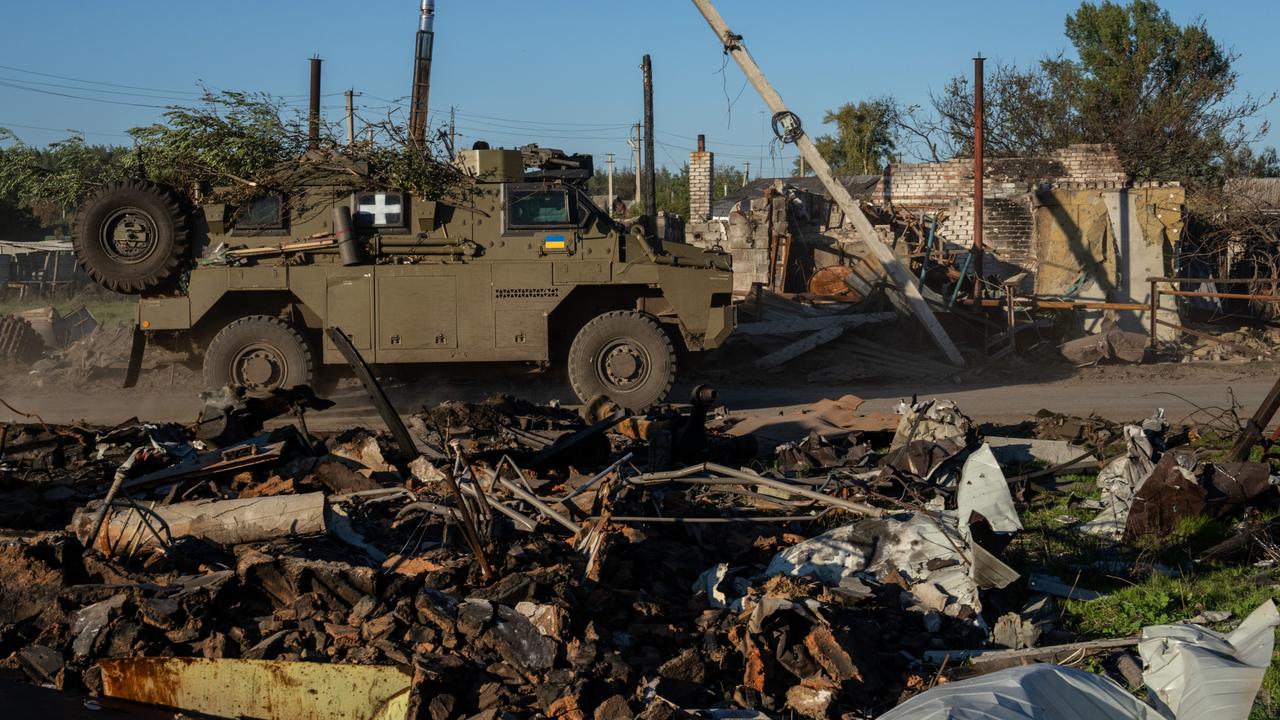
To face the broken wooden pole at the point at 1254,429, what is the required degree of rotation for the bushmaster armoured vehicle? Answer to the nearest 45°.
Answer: approximately 45° to its right

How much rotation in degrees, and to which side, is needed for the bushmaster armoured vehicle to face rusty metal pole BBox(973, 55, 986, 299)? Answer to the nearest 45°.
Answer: approximately 45° to its left

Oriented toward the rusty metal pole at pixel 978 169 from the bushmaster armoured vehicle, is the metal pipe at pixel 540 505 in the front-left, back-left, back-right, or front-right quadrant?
back-right

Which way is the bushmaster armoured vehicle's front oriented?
to the viewer's right

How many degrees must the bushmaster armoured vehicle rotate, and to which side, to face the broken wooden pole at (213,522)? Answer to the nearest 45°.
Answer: approximately 90° to its right

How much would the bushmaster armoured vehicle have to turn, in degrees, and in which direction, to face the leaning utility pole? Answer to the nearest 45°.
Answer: approximately 45° to its left

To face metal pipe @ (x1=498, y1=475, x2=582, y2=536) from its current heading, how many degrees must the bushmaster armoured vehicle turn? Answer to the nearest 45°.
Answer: approximately 90° to its right

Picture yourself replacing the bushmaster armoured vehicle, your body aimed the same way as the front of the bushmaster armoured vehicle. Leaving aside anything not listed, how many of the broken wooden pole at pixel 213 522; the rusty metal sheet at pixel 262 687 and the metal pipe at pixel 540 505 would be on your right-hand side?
3

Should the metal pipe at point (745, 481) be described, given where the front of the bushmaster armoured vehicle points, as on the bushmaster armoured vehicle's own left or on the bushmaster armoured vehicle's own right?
on the bushmaster armoured vehicle's own right

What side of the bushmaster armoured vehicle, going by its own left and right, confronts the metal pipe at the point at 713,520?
right

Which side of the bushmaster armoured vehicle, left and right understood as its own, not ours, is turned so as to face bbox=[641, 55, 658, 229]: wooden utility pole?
left

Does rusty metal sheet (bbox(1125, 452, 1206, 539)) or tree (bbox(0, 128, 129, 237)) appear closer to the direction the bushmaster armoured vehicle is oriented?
the rusty metal sheet

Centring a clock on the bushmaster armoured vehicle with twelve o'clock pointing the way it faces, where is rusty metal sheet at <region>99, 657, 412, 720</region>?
The rusty metal sheet is roughly at 3 o'clock from the bushmaster armoured vehicle.
